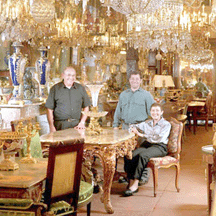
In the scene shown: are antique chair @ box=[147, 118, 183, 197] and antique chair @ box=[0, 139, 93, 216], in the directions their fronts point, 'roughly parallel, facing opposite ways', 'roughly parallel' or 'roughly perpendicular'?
roughly parallel, facing opposite ways

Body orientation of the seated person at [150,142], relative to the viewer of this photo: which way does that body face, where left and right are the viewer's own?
facing the viewer and to the left of the viewer

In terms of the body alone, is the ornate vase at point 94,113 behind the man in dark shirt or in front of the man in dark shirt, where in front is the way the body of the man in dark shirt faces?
in front

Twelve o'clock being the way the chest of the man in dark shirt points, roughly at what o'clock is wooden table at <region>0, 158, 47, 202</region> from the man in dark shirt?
The wooden table is roughly at 12 o'clock from the man in dark shirt.

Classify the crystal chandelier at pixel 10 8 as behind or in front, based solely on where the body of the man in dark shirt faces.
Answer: behind

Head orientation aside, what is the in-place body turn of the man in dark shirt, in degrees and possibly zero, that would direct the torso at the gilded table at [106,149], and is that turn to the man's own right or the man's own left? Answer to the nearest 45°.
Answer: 0° — they already face it

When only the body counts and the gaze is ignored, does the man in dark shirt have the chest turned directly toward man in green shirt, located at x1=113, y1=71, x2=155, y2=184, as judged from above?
no

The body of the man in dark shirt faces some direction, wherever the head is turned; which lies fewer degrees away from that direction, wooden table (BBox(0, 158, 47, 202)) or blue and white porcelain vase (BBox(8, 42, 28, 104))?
the wooden table

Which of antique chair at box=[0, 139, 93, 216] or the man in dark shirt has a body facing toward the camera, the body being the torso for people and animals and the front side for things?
the man in dark shirt

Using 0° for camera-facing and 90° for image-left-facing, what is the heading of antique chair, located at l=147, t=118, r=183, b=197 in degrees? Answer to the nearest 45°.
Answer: approximately 45°

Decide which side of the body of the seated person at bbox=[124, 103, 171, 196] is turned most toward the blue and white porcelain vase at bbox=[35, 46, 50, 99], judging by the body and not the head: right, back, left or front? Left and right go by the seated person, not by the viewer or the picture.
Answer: right

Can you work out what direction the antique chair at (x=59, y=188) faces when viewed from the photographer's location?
facing away from the viewer and to the right of the viewer

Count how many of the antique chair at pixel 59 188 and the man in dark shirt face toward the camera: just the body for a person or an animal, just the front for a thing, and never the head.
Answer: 1
